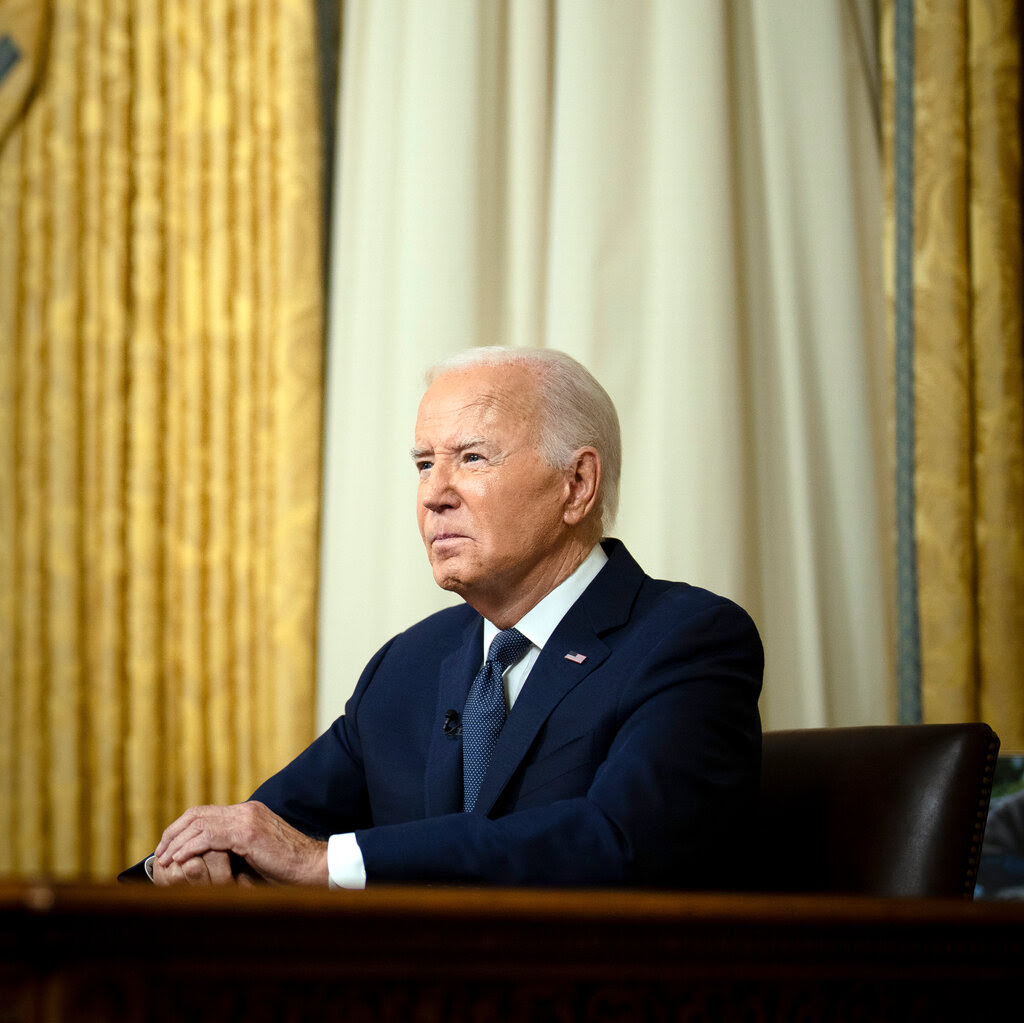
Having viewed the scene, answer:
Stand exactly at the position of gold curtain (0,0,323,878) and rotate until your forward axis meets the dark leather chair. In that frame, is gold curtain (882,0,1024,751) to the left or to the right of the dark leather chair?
left

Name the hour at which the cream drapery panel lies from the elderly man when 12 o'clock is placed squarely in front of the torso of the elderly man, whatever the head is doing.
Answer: The cream drapery panel is roughly at 5 o'clock from the elderly man.

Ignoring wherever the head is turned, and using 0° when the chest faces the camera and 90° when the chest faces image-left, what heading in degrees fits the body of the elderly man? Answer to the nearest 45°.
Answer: approximately 45°
